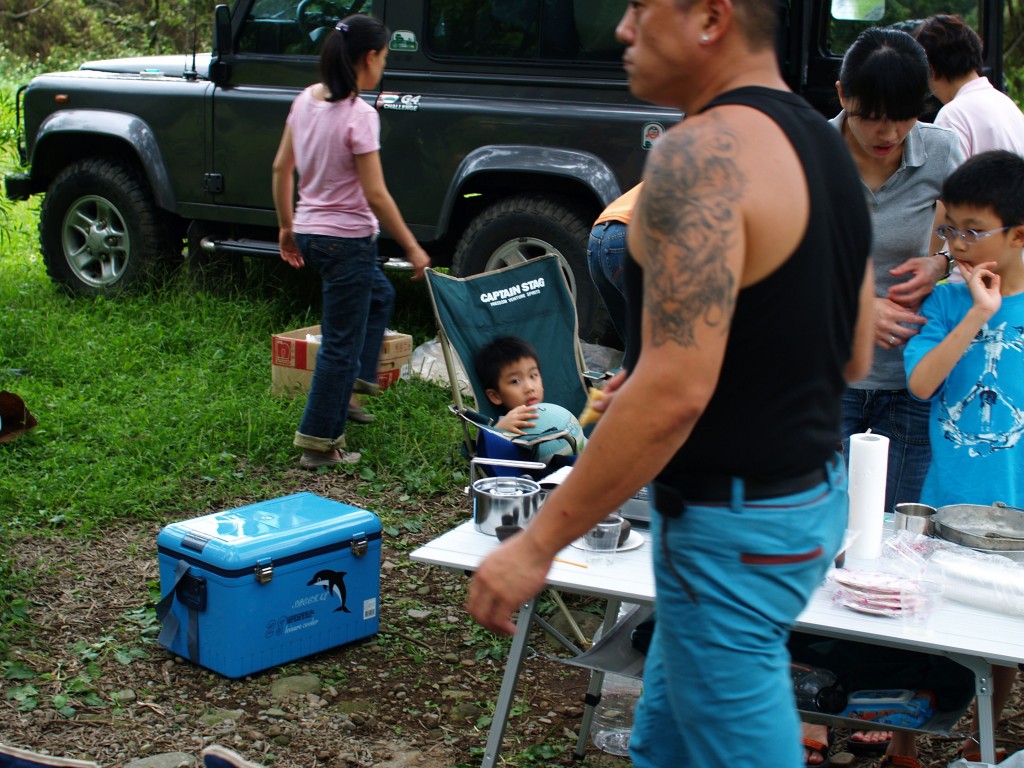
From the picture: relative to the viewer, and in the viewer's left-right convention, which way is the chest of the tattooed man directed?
facing away from the viewer and to the left of the viewer

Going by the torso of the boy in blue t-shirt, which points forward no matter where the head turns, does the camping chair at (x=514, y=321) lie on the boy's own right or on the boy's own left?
on the boy's own right

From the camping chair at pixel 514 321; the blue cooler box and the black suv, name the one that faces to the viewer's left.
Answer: the black suv

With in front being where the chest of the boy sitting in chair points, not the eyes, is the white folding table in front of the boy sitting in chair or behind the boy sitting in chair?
in front

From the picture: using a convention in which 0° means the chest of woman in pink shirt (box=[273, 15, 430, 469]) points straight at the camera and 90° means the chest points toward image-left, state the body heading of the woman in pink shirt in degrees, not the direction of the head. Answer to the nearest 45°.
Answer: approximately 225°

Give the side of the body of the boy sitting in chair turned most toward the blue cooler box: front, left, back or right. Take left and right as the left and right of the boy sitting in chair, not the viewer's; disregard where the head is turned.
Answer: right

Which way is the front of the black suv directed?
to the viewer's left

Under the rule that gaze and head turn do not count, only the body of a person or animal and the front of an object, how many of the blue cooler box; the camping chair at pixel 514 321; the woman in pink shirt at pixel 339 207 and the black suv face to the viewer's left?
1

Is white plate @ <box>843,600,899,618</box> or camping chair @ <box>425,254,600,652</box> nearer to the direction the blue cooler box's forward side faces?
the white plate

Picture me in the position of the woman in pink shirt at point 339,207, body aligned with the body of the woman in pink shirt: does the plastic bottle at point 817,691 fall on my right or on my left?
on my right

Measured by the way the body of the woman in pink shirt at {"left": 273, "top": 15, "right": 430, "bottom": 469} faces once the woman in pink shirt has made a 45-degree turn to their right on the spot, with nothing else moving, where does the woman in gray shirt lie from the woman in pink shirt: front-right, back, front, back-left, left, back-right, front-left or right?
front-right
